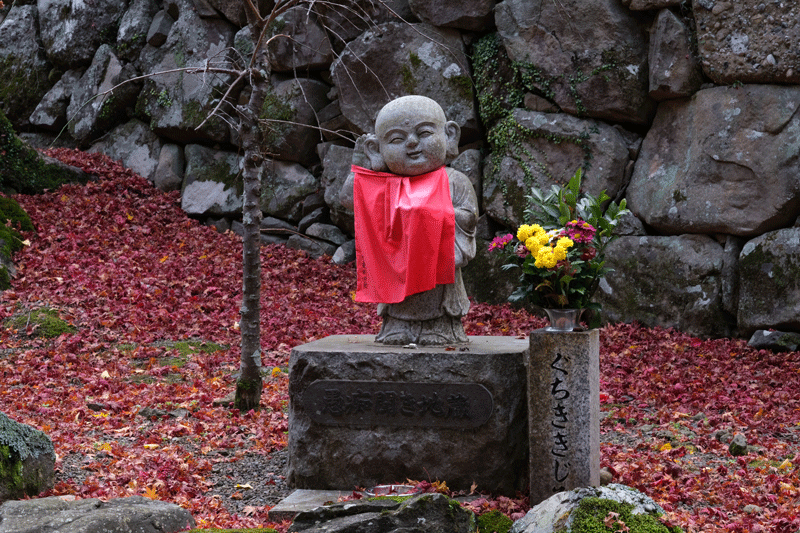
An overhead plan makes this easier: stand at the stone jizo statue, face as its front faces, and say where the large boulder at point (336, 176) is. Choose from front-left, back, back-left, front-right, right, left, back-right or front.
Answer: back

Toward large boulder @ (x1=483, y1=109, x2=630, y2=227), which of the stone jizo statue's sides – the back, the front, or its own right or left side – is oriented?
back

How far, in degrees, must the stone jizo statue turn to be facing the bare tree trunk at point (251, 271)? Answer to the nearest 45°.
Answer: approximately 135° to its right

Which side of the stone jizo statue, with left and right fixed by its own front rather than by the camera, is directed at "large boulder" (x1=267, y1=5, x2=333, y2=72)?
back

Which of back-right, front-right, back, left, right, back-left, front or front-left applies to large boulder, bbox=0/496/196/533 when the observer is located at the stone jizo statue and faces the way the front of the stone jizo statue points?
front-right

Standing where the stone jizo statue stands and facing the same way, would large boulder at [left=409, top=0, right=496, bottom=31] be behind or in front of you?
behind

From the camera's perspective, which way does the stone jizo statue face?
toward the camera

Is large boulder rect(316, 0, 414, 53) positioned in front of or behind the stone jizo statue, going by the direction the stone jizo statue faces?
behind

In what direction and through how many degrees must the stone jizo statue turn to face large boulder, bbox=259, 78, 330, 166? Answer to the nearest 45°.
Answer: approximately 180°
